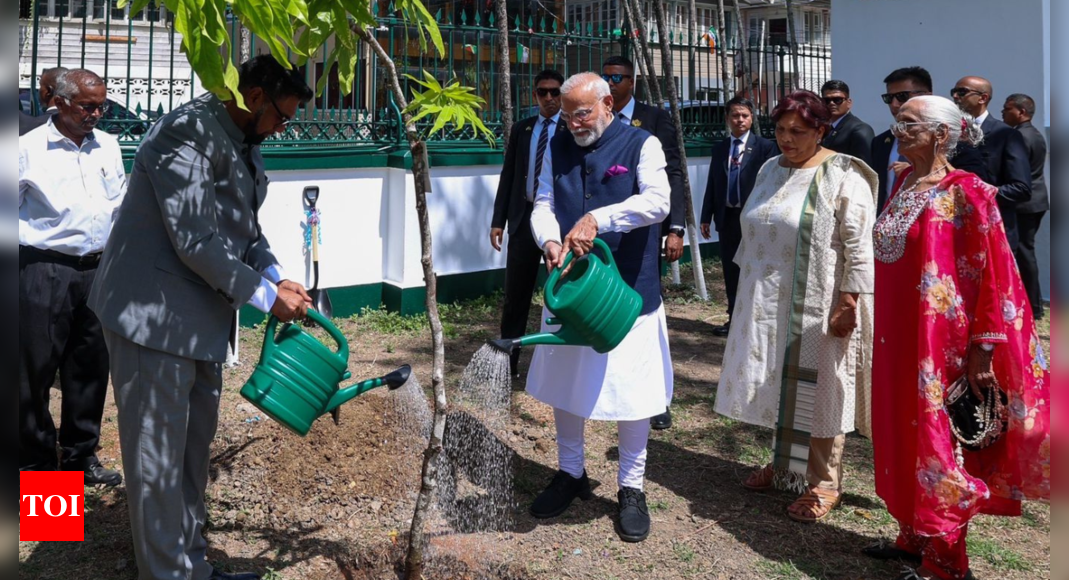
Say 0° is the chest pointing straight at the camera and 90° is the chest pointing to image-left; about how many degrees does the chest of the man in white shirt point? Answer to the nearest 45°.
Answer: approximately 315°

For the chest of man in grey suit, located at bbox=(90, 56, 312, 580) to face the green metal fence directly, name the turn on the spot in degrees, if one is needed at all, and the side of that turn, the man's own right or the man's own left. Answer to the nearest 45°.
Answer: approximately 90° to the man's own left

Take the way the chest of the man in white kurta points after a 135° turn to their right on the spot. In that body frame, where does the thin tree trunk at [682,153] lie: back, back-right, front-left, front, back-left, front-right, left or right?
front

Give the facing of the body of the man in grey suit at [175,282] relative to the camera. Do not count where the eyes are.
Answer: to the viewer's right

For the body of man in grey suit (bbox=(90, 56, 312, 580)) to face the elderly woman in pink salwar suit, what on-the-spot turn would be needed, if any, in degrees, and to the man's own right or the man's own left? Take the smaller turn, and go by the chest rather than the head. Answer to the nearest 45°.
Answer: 0° — they already face them

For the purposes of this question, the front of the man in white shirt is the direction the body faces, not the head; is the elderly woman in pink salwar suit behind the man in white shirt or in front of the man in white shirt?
in front
